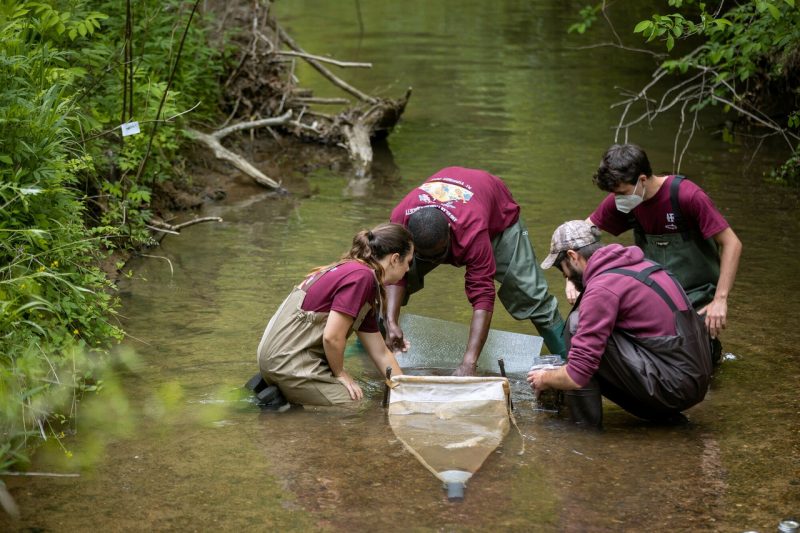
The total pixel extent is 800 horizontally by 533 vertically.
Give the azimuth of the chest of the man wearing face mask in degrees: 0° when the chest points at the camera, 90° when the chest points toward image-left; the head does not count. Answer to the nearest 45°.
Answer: approximately 45°

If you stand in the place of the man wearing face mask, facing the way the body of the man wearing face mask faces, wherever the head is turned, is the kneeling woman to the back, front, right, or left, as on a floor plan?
front

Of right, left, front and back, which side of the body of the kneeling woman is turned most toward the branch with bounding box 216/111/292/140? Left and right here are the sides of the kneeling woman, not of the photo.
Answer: left

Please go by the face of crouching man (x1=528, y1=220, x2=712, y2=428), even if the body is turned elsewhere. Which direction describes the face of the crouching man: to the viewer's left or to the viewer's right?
to the viewer's left

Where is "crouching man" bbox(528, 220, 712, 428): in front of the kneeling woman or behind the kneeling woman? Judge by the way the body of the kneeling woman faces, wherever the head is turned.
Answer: in front

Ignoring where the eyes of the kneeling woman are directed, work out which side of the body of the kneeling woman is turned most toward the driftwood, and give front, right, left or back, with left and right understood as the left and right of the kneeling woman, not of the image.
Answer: left

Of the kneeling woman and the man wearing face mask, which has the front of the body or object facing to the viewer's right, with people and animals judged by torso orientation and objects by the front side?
the kneeling woman

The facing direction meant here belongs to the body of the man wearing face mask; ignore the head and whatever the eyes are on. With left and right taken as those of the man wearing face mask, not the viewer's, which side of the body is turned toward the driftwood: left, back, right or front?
right

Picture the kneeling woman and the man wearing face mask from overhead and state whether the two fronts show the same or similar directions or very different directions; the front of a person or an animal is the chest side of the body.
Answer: very different directions

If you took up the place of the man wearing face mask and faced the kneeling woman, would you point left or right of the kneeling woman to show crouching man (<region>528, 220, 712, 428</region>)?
left

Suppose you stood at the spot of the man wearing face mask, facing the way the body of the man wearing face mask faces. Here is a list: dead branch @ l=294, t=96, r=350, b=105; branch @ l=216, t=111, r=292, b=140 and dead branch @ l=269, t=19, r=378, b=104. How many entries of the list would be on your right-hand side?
3

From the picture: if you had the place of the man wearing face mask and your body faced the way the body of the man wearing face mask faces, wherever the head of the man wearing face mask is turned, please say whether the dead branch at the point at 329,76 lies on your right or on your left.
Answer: on your right

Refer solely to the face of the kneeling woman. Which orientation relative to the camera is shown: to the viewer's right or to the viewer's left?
to the viewer's right

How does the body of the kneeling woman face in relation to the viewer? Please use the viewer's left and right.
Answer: facing to the right of the viewer

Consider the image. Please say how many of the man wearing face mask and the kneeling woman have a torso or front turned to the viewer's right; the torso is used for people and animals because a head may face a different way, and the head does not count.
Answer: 1

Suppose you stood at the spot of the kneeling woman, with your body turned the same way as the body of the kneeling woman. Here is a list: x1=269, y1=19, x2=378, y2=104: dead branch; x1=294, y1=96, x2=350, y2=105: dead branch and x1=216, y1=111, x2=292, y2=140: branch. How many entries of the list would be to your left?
3

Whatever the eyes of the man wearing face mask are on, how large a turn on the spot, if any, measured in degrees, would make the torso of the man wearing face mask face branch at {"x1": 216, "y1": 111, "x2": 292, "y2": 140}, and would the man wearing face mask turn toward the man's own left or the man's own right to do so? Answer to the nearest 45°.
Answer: approximately 90° to the man's own right
